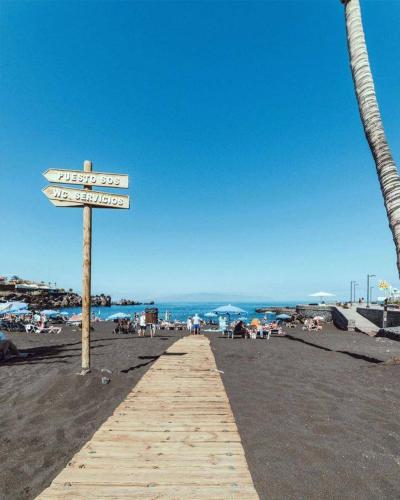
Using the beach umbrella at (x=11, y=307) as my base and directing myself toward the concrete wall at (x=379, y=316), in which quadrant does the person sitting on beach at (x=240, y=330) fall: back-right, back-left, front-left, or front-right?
front-right

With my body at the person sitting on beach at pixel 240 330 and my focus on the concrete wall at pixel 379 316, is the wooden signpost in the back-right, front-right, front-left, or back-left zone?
back-right

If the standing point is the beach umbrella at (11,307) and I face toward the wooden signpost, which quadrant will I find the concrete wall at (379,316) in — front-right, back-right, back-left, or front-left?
front-left
